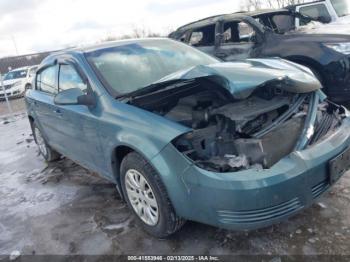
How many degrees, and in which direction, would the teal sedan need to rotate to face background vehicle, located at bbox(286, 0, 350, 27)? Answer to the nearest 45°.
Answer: approximately 90° to its left

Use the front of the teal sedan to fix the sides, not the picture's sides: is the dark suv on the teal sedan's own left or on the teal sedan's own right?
on the teal sedan's own left

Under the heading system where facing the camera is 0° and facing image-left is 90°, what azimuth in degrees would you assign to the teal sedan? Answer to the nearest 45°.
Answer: approximately 315°
